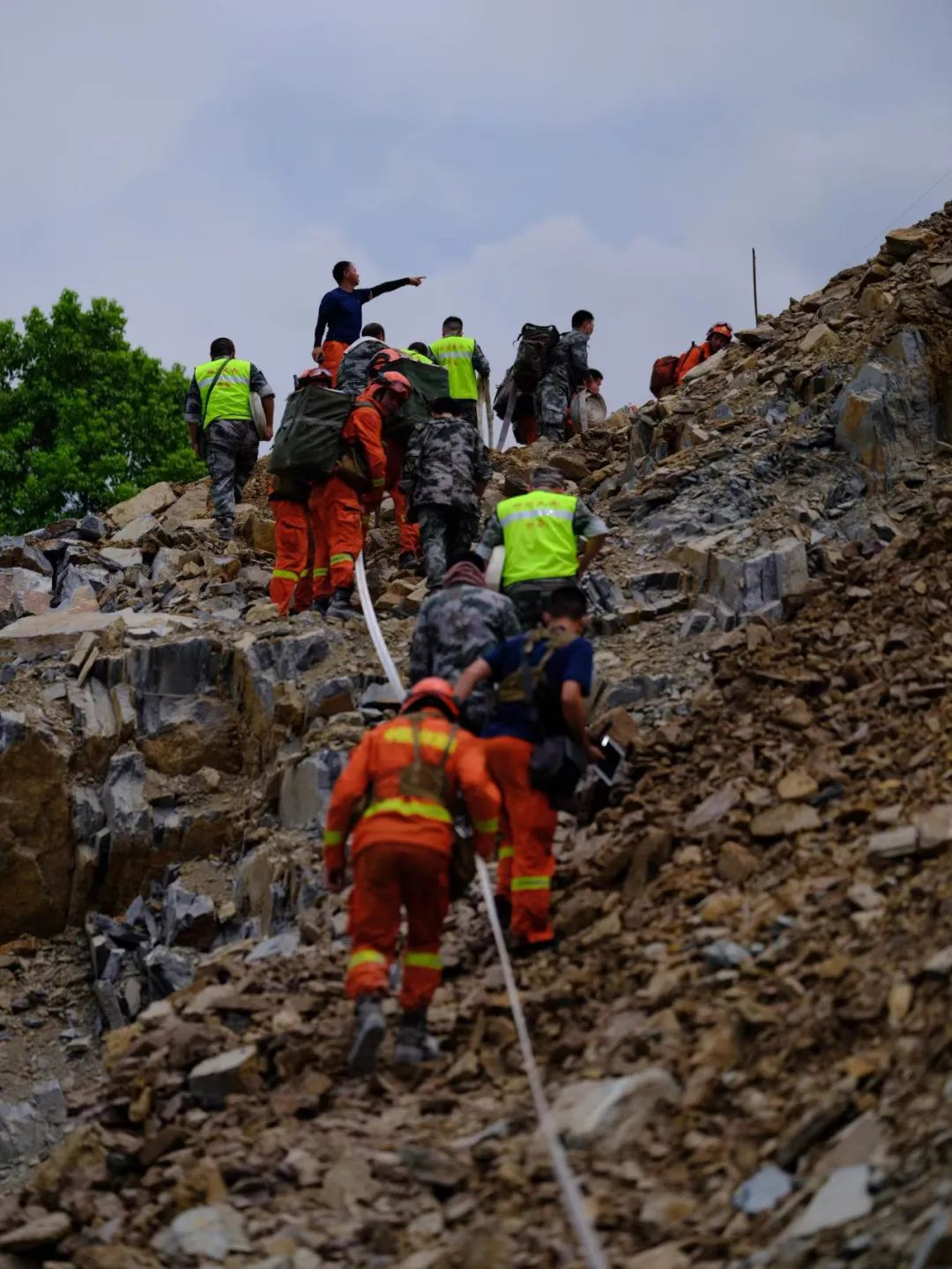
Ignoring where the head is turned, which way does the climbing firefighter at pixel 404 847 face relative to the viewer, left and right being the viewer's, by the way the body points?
facing away from the viewer

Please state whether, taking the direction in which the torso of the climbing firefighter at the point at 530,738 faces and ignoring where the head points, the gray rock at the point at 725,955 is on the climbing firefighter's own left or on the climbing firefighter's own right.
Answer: on the climbing firefighter's own right

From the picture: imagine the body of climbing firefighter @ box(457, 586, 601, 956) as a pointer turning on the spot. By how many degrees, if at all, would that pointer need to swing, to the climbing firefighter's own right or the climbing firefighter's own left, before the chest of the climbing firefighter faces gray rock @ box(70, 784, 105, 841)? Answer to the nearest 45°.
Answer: approximately 90° to the climbing firefighter's own left

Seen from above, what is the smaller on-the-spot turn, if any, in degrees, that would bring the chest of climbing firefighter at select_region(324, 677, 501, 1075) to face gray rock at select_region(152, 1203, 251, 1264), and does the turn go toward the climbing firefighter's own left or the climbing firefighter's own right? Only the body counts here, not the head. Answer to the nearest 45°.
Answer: approximately 135° to the climbing firefighter's own left

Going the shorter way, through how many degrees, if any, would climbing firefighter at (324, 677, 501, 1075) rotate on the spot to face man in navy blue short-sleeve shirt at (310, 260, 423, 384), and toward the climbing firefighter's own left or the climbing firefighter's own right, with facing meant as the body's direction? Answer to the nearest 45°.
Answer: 0° — they already face them

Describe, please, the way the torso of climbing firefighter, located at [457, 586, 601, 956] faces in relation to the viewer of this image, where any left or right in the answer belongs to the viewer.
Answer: facing away from the viewer and to the right of the viewer

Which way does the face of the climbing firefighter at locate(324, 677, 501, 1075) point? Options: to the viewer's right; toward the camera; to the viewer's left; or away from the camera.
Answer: away from the camera

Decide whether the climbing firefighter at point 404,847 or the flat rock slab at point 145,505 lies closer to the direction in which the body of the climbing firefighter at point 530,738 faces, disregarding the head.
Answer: the flat rock slab

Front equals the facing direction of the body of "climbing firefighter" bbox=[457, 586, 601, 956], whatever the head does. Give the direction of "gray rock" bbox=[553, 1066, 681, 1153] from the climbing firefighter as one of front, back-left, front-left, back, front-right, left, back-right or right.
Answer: back-right

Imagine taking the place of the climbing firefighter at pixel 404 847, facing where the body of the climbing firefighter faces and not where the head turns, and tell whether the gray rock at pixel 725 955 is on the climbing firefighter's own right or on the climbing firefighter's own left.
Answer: on the climbing firefighter's own right
